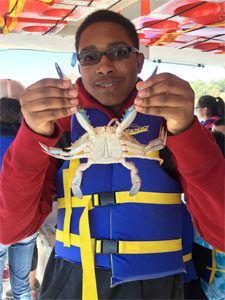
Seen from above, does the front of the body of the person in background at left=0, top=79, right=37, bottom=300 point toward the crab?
no

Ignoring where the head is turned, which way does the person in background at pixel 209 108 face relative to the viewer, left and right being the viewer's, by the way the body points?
facing to the left of the viewer

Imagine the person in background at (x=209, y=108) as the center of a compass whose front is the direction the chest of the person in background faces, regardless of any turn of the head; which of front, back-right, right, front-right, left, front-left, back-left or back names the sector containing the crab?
left

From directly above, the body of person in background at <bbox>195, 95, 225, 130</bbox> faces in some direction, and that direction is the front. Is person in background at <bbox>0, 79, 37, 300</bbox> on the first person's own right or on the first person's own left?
on the first person's own left

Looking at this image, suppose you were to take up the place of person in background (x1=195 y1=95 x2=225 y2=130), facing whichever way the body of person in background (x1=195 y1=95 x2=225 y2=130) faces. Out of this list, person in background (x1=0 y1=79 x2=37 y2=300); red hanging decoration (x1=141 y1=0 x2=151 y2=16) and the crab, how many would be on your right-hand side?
0

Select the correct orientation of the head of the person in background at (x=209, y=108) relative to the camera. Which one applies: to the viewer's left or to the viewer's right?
to the viewer's left
